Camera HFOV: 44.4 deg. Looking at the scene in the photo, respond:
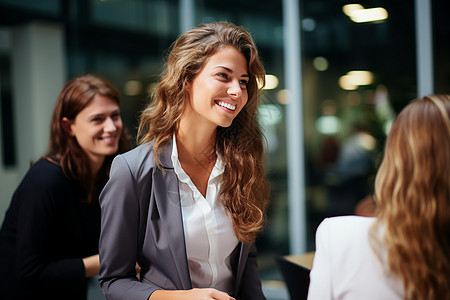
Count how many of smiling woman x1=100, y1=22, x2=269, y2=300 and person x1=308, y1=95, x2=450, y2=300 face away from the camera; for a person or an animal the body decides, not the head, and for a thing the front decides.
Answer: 1

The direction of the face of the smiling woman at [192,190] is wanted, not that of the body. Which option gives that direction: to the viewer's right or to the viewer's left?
to the viewer's right

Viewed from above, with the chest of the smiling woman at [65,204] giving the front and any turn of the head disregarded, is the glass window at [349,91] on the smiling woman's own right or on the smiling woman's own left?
on the smiling woman's own left

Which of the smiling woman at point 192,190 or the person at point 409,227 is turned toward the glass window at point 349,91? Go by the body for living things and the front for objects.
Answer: the person

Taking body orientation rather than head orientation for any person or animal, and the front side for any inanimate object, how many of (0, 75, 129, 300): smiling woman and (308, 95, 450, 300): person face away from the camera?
1

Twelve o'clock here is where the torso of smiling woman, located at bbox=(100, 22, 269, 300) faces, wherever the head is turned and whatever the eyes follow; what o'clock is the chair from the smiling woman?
The chair is roughly at 9 o'clock from the smiling woman.

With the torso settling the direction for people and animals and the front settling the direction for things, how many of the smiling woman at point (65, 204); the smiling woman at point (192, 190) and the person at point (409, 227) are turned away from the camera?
1

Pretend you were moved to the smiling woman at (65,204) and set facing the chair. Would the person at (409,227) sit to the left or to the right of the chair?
right

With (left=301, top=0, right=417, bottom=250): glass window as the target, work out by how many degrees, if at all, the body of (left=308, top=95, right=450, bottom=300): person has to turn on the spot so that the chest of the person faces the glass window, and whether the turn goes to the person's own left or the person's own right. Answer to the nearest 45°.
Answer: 0° — they already face it

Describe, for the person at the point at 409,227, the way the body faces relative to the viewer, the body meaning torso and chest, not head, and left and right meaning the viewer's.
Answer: facing away from the viewer

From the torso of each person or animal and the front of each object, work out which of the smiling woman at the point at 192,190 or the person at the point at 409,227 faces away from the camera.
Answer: the person

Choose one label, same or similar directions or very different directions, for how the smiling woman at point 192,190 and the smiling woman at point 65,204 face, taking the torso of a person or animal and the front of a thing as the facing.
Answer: same or similar directions

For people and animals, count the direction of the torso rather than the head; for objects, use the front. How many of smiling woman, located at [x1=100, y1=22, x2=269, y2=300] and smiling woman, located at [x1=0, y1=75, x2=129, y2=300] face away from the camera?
0

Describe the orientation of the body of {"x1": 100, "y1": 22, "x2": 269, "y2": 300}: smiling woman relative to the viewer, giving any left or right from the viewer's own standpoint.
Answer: facing the viewer and to the right of the viewer

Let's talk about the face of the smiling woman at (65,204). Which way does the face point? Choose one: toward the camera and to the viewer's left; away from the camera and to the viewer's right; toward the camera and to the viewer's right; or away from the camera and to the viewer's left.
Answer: toward the camera and to the viewer's right
